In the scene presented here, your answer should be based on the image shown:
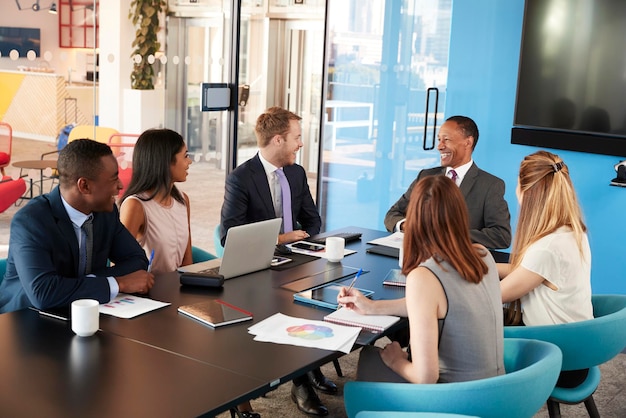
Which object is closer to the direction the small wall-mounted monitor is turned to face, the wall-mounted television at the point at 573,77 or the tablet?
the tablet

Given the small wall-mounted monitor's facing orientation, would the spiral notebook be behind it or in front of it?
in front

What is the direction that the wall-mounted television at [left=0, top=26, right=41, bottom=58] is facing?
toward the camera

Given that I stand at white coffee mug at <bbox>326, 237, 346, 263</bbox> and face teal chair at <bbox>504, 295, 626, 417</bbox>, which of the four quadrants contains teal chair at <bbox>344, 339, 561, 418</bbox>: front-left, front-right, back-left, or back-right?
front-right

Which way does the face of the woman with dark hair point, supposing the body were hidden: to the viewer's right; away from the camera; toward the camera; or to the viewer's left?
to the viewer's right

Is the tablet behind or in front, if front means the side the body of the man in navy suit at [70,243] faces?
in front

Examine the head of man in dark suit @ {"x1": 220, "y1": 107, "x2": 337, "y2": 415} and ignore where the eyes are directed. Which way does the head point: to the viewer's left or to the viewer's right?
to the viewer's right

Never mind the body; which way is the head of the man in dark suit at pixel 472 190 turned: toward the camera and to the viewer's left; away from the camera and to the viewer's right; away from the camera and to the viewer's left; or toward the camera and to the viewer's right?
toward the camera and to the viewer's left

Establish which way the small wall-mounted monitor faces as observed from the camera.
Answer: facing the viewer

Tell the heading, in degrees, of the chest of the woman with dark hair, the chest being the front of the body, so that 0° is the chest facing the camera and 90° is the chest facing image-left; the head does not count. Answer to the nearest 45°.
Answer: approximately 315°

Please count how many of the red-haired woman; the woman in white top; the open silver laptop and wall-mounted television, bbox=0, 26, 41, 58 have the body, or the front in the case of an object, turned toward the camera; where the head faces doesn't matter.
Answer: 1

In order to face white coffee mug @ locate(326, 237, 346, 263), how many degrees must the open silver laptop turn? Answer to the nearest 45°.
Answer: approximately 90° to its right

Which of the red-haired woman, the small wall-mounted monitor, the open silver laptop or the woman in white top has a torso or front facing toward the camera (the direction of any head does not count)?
the small wall-mounted monitor

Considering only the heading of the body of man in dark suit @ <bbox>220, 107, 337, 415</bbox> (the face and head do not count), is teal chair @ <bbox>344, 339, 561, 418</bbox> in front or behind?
in front

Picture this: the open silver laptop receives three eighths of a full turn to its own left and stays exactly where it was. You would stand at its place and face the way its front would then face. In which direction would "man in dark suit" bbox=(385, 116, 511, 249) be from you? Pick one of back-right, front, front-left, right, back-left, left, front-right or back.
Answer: back-left

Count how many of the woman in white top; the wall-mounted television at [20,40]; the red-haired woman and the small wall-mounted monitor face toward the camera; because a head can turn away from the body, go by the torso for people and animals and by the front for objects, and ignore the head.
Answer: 2

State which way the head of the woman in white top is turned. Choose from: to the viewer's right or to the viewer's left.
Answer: to the viewer's left

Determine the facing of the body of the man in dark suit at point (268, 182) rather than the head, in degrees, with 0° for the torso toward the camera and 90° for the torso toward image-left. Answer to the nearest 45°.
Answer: approximately 315°

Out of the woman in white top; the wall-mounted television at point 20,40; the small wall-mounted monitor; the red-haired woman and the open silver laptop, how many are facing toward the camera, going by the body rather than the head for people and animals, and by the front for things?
2

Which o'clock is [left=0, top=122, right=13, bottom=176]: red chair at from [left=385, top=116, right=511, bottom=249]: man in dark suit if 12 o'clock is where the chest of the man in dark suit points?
The red chair is roughly at 2 o'clock from the man in dark suit.
